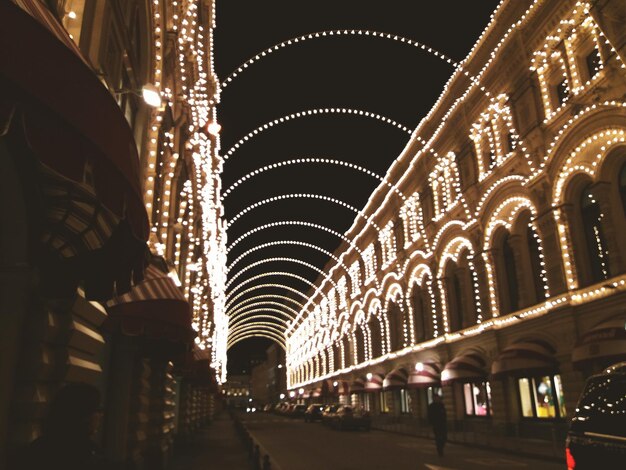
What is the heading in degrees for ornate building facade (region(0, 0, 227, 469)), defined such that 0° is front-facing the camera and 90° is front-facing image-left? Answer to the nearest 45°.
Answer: approximately 270°

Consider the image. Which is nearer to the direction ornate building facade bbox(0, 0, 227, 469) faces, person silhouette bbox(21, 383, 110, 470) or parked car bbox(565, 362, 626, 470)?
the parked car

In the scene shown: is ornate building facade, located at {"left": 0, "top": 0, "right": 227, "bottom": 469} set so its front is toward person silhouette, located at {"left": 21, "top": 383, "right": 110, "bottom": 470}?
no

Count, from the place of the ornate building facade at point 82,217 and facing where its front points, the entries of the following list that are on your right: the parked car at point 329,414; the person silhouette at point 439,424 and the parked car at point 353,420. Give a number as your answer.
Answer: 0

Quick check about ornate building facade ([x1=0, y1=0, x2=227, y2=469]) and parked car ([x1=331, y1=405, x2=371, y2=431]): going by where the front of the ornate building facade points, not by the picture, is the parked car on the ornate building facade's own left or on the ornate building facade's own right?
on the ornate building facade's own left

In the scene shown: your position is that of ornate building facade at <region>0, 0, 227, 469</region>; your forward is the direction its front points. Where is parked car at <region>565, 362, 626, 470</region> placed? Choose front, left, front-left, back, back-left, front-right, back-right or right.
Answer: front

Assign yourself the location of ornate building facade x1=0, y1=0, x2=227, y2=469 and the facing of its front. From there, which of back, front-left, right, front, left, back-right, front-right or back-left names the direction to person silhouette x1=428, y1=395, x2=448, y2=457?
front-left

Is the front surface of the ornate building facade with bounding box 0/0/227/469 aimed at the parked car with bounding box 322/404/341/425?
no
